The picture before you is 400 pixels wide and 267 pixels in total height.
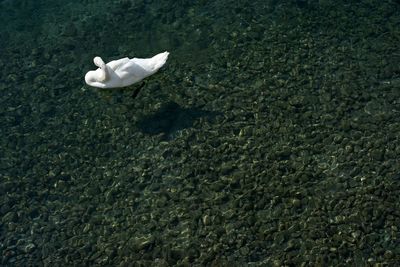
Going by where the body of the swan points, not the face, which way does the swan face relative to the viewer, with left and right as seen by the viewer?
facing to the left of the viewer
